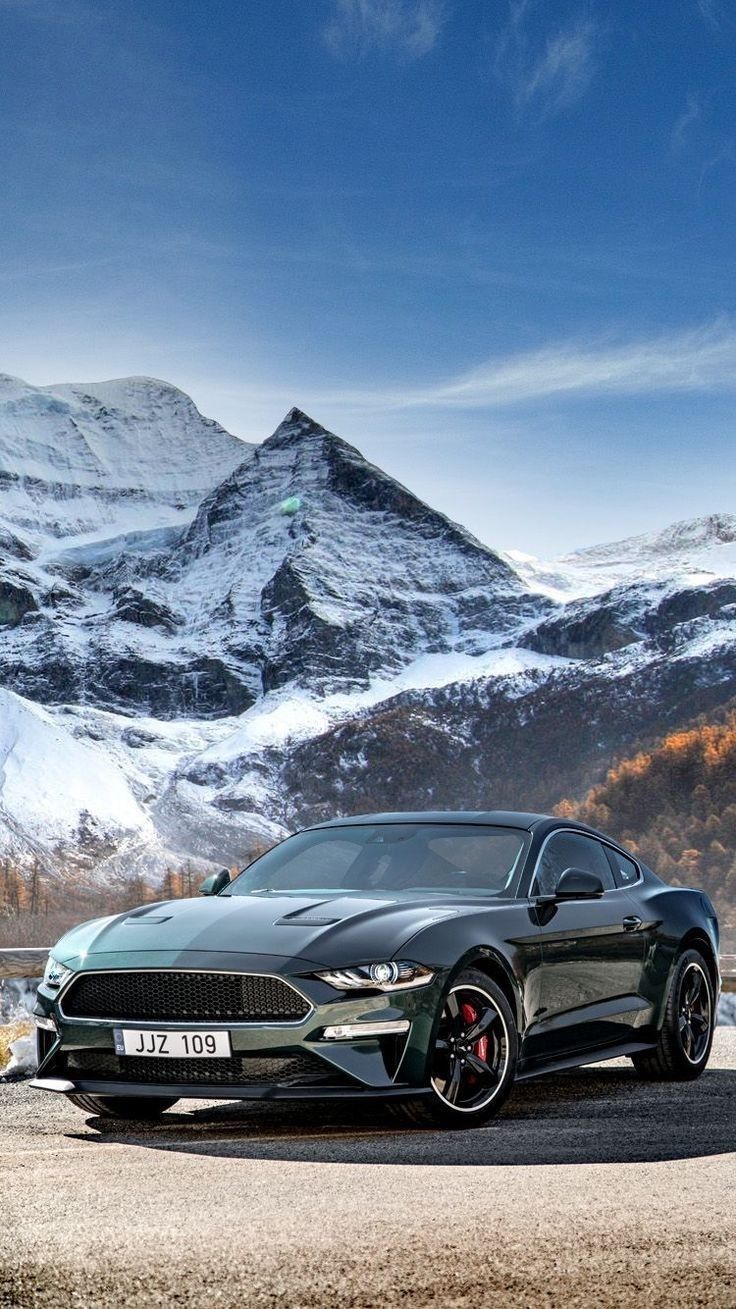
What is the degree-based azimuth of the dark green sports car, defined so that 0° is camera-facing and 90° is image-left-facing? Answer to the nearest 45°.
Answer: approximately 45°
